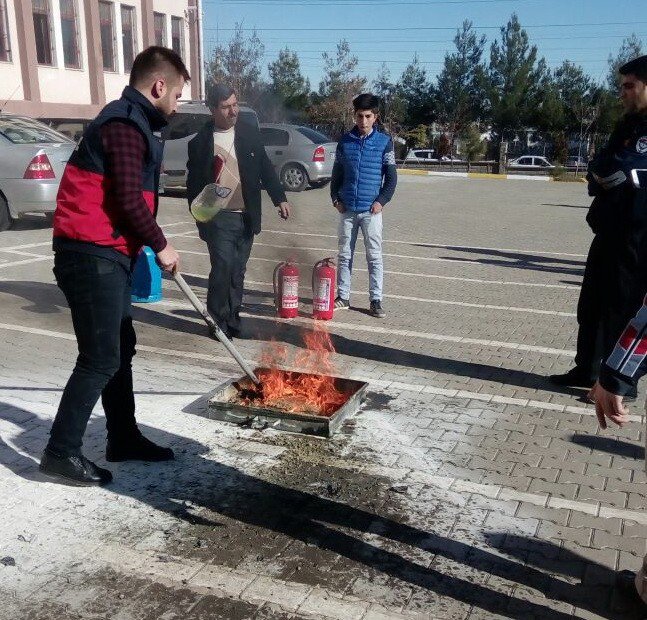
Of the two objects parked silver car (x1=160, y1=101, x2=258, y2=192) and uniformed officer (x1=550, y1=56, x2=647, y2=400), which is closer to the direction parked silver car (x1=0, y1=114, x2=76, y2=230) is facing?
the parked silver car

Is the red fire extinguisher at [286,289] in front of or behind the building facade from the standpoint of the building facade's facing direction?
in front

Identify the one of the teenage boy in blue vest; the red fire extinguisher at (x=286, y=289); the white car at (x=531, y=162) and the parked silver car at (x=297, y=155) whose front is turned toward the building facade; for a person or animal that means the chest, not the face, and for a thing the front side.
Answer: the parked silver car

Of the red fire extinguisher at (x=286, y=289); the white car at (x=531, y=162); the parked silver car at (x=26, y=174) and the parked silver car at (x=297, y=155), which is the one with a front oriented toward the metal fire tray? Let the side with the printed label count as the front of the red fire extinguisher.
the red fire extinguisher

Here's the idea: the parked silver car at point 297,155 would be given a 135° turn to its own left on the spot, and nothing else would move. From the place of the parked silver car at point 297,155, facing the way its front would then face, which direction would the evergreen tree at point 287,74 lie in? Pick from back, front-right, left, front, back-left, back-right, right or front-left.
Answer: back

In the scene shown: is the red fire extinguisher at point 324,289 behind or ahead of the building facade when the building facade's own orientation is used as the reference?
ahead

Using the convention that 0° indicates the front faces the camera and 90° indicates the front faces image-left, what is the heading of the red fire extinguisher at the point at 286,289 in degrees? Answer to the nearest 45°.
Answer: approximately 0°

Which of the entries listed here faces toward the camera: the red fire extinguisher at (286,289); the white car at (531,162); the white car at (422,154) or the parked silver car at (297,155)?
the red fire extinguisher

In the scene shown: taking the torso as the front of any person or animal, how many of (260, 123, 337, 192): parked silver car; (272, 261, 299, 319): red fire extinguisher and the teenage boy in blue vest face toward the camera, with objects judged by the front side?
2

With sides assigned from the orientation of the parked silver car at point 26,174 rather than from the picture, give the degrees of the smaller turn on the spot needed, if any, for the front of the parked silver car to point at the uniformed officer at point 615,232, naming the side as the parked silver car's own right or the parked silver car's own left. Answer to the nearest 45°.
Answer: approximately 180°
